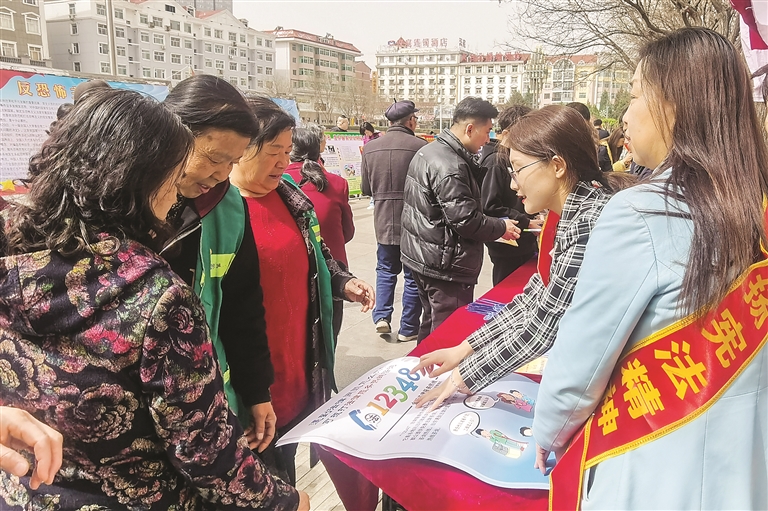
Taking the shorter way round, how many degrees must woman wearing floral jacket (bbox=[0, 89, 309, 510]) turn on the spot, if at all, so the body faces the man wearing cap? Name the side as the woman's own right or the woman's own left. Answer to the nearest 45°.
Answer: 0° — they already face them

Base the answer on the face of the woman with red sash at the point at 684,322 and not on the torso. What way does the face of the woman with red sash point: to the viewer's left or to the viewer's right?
to the viewer's left

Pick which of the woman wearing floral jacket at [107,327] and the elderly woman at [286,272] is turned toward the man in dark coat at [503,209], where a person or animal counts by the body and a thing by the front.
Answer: the woman wearing floral jacket at [107,327]

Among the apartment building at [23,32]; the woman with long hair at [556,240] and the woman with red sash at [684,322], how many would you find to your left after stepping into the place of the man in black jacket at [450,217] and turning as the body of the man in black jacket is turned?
1

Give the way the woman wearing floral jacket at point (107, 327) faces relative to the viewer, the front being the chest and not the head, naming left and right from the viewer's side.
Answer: facing away from the viewer and to the right of the viewer

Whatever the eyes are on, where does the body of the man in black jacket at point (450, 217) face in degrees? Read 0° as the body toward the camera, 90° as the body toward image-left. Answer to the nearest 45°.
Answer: approximately 225°

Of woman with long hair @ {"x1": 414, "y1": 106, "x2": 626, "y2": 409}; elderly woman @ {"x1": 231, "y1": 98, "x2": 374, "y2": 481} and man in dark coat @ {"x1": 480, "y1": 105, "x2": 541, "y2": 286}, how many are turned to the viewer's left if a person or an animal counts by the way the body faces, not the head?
1

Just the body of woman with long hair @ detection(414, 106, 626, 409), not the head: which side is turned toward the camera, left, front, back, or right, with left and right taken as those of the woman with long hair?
left

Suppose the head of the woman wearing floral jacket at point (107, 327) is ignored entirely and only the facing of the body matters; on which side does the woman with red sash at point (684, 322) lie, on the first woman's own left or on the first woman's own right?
on the first woman's own right

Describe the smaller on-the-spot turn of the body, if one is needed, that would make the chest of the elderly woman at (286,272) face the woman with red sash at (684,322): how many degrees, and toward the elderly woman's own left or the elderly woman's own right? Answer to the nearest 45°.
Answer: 0° — they already face them

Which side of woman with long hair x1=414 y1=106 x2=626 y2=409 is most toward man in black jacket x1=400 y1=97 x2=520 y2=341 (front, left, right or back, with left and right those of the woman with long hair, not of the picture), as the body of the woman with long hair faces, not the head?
right
